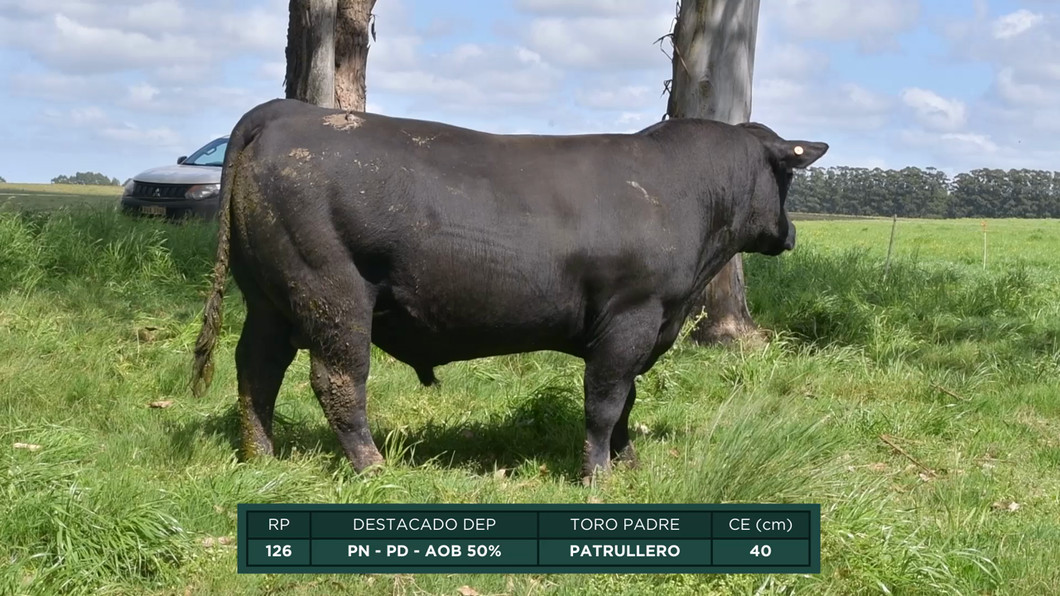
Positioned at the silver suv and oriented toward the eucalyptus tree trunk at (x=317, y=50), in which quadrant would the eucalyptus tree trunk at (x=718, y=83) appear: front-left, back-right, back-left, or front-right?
front-left

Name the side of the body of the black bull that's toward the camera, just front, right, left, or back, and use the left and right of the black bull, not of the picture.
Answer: right

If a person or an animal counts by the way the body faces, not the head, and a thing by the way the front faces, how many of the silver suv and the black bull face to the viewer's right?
1

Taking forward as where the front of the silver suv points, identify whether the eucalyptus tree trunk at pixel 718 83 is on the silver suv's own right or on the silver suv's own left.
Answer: on the silver suv's own left

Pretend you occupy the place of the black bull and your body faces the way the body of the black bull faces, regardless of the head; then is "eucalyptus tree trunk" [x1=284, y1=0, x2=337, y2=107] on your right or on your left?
on your left

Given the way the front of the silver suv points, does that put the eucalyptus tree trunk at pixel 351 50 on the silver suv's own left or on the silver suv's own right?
on the silver suv's own left

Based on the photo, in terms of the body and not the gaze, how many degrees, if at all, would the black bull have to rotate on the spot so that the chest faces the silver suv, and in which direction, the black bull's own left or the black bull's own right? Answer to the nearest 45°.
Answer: approximately 135° to the black bull's own left

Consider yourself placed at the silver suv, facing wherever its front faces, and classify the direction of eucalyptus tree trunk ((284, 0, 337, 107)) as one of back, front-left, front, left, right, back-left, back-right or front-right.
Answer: front-left

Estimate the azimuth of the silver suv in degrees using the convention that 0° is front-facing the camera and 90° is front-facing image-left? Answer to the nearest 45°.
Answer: approximately 45°

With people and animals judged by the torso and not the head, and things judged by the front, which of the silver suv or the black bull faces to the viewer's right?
the black bull

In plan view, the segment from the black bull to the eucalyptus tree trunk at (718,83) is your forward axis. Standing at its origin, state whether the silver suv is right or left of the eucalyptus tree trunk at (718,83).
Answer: left

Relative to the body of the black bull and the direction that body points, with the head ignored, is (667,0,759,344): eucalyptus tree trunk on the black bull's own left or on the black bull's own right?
on the black bull's own left

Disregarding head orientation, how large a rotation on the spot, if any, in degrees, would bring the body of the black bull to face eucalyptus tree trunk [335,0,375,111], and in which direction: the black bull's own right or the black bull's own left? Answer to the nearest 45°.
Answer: approximately 90° to the black bull's own left
